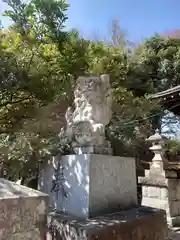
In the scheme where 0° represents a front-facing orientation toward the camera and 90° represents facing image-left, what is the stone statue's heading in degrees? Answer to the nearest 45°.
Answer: approximately 45°

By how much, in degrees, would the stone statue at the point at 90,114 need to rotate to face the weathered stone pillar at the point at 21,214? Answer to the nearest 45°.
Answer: approximately 45° to its left
